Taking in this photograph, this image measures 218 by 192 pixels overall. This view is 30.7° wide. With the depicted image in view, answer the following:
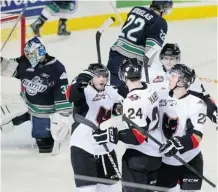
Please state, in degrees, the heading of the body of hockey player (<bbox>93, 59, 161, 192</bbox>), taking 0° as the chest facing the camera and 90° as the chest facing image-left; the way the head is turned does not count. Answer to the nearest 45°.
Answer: approximately 135°

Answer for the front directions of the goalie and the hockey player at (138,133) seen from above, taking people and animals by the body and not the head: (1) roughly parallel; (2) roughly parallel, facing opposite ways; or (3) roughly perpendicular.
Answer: roughly perpendicular

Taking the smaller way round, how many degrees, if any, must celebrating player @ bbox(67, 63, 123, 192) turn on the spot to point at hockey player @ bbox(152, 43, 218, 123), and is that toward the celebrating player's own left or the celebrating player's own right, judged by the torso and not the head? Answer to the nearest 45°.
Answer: approximately 90° to the celebrating player's own left

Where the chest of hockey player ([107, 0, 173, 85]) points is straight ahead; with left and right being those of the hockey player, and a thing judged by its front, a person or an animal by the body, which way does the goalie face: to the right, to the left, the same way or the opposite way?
the opposite way

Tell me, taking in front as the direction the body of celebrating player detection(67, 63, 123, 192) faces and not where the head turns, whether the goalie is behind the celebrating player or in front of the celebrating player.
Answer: behind
